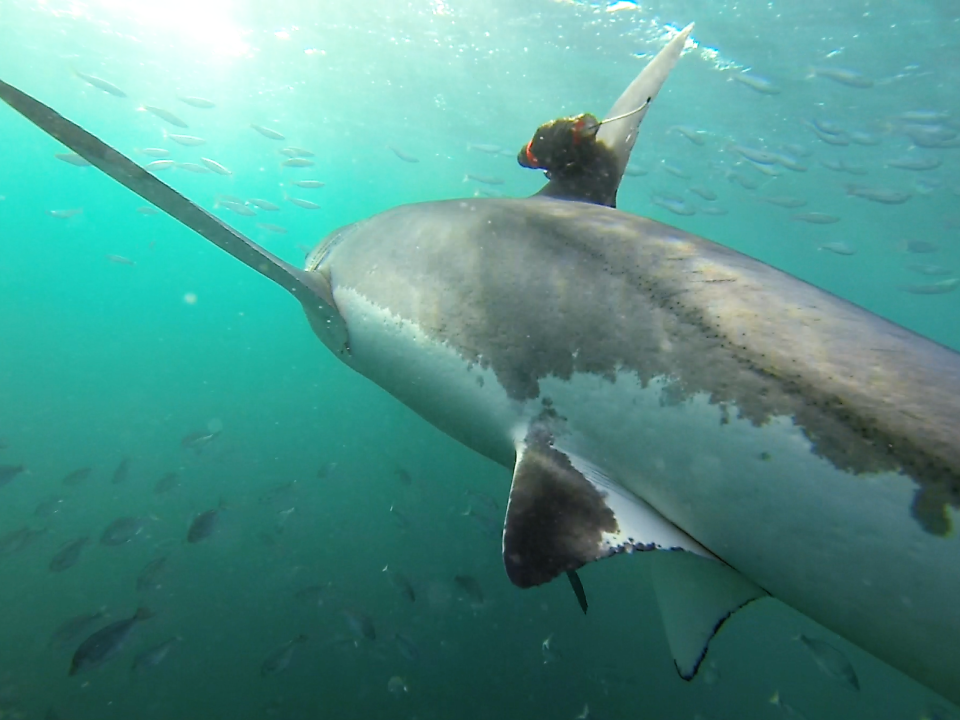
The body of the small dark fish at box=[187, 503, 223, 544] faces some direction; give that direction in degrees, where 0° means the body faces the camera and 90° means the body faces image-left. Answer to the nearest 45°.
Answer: approximately 90°

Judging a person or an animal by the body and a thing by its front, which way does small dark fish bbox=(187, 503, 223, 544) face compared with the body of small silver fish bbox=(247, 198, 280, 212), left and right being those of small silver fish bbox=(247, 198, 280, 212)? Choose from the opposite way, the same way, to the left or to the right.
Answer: the opposite way
